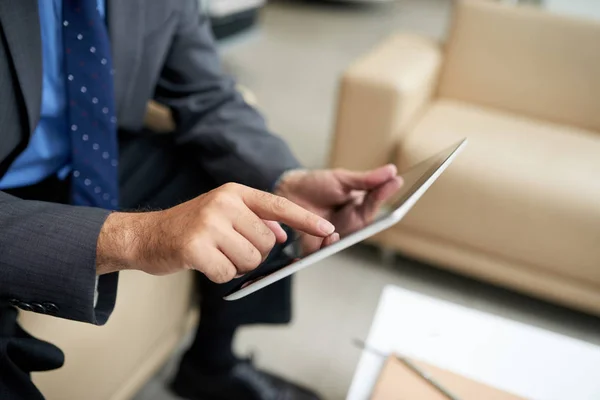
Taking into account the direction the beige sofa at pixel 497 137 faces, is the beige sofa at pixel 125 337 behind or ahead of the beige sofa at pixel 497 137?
ahead

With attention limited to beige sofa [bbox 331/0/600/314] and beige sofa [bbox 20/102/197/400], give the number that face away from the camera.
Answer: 0

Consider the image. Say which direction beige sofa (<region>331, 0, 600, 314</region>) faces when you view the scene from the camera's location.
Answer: facing the viewer and to the left of the viewer

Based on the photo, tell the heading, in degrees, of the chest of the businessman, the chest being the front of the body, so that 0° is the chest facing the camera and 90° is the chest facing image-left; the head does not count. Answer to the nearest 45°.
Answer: approximately 315°

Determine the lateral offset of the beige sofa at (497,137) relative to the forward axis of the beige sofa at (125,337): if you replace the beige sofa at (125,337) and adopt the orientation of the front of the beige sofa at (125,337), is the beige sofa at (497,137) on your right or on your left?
on your left

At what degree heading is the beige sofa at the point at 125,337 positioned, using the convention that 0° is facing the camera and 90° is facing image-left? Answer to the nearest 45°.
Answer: approximately 315°

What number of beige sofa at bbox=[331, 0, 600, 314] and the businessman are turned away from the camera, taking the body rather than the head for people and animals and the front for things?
0

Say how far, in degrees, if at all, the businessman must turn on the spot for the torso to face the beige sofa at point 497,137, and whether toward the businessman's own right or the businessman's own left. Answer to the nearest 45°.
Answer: approximately 90° to the businessman's own left
